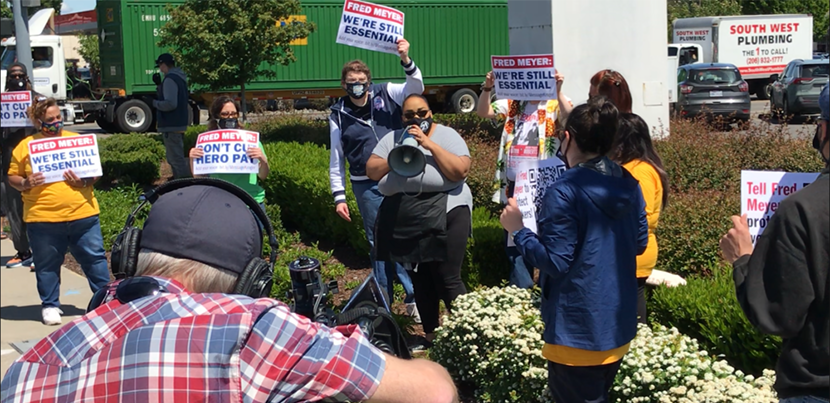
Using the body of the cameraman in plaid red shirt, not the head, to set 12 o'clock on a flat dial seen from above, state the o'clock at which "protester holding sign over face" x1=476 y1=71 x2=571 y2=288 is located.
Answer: The protester holding sign over face is roughly at 1 o'clock from the cameraman in plaid red shirt.

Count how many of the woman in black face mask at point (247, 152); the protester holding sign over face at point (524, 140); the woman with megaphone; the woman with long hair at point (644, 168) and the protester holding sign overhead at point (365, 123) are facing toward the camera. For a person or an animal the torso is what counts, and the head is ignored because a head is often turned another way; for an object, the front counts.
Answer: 4

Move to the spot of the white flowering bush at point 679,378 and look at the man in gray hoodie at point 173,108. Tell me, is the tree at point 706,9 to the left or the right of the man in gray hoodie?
right

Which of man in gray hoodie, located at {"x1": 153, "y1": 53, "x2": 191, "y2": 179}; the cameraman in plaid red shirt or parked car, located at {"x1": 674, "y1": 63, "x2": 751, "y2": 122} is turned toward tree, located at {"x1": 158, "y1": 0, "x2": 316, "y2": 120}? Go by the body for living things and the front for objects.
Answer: the cameraman in plaid red shirt

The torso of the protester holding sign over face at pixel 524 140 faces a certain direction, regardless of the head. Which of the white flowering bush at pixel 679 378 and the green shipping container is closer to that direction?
the white flowering bush

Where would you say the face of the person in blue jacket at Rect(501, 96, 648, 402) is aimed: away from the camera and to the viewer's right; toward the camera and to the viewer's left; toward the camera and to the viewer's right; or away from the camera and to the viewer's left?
away from the camera and to the viewer's left

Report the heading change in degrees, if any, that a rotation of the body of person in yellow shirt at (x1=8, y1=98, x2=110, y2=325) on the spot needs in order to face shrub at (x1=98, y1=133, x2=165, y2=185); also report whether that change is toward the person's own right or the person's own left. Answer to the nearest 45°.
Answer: approximately 135° to the person's own left

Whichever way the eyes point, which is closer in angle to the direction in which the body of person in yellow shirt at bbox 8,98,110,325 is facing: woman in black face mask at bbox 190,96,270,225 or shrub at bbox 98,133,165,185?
the woman in black face mask

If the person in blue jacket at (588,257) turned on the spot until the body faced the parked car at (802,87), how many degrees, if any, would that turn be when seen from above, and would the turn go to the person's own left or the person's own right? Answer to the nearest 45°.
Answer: approximately 45° to the person's own right

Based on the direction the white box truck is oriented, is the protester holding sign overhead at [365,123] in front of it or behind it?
in front

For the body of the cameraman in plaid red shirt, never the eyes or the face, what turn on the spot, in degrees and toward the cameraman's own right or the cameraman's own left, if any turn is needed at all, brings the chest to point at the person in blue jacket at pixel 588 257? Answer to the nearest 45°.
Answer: approximately 45° to the cameraman's own right

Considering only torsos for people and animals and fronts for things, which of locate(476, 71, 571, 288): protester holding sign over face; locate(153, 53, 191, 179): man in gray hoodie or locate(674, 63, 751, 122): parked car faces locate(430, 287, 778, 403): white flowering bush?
the protester holding sign over face

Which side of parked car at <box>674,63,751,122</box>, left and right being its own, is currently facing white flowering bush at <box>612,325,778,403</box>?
back

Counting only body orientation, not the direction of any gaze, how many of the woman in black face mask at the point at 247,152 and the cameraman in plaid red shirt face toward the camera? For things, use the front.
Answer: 1

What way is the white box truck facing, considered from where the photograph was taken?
facing the viewer and to the left of the viewer

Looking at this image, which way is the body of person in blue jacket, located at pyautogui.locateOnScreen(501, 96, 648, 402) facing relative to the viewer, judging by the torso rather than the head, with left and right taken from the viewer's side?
facing away from the viewer and to the left of the viewer
